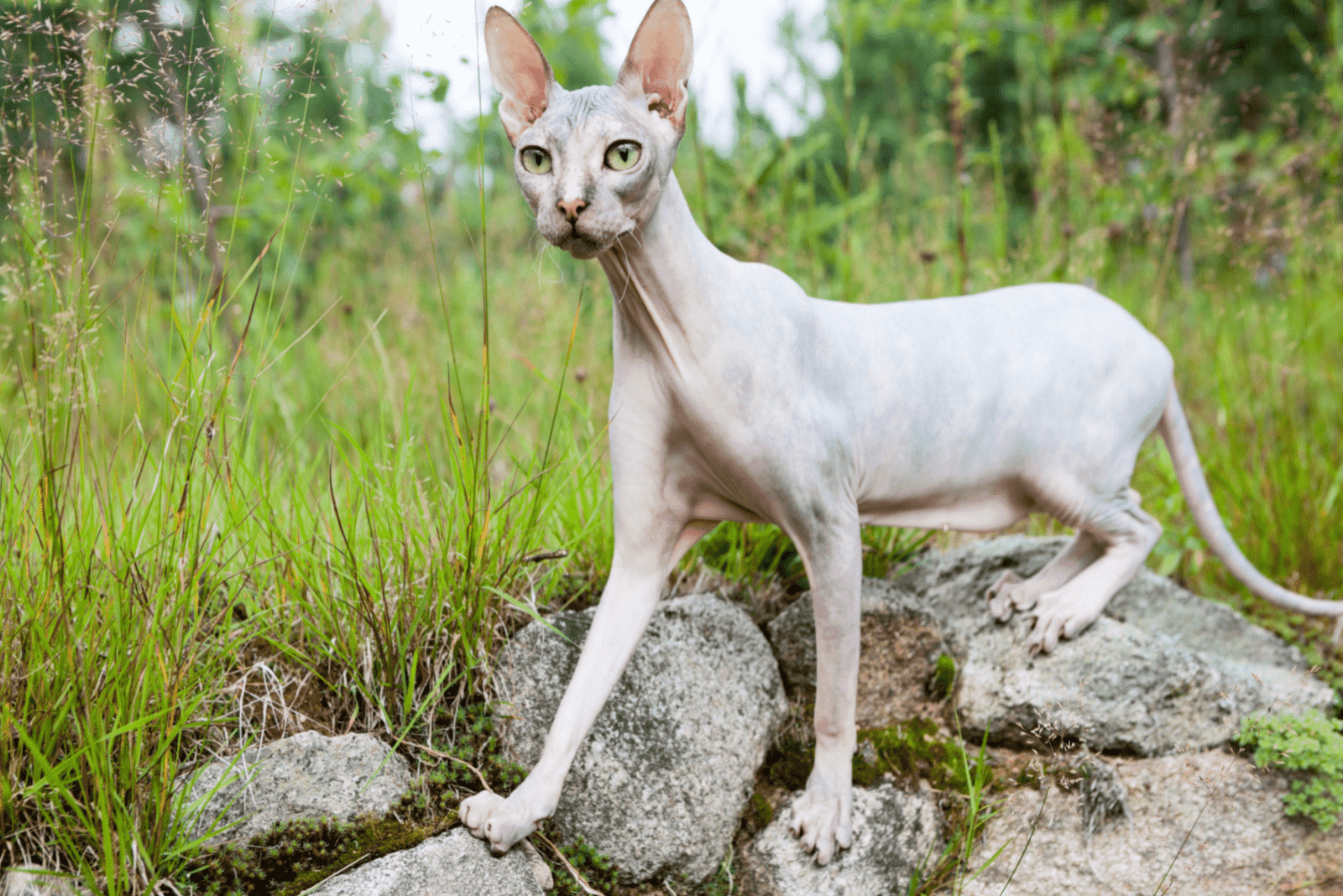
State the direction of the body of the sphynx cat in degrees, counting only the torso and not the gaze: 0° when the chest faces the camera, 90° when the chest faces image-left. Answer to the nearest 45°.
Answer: approximately 45°

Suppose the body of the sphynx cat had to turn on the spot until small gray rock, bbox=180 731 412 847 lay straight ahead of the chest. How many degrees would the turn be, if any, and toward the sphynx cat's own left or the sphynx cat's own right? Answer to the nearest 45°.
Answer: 0° — it already faces it

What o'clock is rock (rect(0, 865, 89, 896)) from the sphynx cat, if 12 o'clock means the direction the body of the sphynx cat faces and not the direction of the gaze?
The rock is roughly at 12 o'clock from the sphynx cat.

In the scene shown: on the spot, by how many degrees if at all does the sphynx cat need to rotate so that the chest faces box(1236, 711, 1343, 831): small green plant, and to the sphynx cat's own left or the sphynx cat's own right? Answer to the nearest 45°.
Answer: approximately 135° to the sphynx cat's own left
